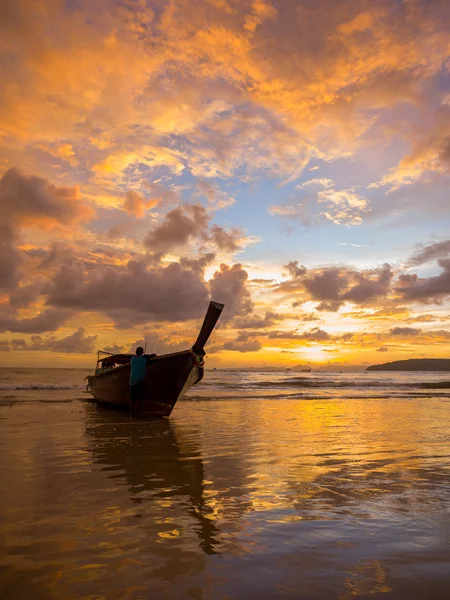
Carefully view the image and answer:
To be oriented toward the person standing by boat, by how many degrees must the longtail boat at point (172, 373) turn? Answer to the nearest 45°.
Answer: approximately 135° to its right

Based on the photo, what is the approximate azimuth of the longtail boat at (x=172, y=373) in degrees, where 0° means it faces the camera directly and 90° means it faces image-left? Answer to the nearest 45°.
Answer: approximately 315°
